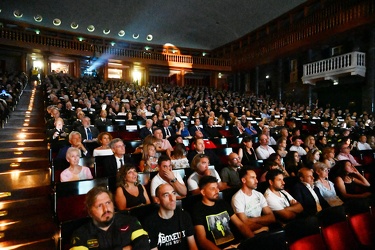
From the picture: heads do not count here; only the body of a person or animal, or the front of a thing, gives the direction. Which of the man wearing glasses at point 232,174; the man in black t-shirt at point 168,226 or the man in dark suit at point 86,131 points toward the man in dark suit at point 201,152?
the man in dark suit at point 86,131

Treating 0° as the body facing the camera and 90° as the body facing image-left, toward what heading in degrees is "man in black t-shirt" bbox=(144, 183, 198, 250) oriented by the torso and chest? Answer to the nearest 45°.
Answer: approximately 315°

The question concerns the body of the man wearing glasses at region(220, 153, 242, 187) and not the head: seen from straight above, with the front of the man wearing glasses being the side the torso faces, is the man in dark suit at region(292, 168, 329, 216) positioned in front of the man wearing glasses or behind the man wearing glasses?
in front

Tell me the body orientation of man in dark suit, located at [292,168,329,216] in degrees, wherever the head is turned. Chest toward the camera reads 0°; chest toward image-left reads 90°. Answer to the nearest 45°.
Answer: approximately 315°

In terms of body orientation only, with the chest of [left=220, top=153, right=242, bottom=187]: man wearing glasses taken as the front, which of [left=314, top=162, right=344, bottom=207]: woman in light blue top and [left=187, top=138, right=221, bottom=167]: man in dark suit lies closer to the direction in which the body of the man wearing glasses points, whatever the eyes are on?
the woman in light blue top

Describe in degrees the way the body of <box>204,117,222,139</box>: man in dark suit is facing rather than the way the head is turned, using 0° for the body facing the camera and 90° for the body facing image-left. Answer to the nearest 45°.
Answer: approximately 315°

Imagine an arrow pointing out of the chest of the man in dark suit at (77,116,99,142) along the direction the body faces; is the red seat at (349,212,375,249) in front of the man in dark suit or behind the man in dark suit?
in front

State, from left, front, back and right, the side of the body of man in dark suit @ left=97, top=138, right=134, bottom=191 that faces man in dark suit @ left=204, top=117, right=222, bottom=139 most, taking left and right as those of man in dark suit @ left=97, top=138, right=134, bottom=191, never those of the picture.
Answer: left

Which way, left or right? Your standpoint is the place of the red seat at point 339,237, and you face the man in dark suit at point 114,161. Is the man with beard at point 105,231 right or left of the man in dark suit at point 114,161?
left

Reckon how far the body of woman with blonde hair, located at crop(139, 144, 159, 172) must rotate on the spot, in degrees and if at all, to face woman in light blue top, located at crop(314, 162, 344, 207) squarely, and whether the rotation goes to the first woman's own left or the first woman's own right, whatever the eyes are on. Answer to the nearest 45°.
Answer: approximately 45° to the first woman's own left

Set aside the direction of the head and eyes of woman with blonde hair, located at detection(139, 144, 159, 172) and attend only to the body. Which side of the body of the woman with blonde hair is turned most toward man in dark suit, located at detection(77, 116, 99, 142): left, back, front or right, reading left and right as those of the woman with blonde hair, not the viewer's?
back

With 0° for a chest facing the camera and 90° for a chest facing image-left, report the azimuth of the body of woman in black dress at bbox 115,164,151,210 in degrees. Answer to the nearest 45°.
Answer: approximately 315°

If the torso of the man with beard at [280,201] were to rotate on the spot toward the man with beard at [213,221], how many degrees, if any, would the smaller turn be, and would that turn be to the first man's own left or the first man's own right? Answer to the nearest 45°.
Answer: approximately 90° to the first man's own right

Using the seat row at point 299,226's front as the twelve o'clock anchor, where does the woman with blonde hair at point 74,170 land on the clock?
The woman with blonde hair is roughly at 5 o'clock from the seat row.

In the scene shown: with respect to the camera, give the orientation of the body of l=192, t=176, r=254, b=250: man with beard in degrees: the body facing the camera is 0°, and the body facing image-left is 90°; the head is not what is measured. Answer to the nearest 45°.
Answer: approximately 315°
